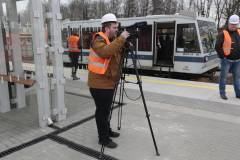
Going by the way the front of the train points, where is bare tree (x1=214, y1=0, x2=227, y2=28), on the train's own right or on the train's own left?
on the train's own left

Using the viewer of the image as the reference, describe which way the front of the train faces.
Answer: facing the viewer and to the right of the viewer

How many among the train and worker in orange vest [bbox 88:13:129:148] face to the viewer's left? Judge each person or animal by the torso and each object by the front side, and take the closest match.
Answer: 0

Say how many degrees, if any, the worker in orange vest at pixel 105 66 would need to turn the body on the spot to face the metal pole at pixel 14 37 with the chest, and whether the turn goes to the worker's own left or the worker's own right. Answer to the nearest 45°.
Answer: approximately 135° to the worker's own left

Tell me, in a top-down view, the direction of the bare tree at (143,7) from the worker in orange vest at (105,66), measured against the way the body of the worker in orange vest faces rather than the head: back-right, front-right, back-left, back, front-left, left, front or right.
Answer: left

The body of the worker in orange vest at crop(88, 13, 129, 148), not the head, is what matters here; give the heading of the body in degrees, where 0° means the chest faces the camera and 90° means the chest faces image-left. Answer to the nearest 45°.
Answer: approximately 270°

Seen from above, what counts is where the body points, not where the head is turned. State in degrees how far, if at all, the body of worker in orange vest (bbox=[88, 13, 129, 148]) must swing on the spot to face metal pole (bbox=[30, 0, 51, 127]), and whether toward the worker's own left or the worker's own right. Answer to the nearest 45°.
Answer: approximately 135° to the worker's own left

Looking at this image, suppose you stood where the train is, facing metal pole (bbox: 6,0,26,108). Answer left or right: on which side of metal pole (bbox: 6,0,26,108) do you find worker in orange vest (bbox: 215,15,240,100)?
left

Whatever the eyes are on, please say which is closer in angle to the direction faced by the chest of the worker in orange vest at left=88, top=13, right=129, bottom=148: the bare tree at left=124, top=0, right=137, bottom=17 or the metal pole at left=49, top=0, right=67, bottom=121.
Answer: the bare tree

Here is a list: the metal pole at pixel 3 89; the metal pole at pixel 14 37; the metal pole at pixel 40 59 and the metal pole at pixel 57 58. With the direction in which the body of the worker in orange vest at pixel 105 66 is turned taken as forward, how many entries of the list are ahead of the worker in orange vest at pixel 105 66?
0

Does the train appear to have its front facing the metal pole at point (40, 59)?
no

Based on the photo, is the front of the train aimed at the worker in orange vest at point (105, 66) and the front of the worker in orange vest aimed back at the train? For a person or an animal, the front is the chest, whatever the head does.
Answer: no

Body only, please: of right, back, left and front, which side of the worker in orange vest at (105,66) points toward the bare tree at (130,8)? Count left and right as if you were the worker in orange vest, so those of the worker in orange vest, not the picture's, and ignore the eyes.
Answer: left

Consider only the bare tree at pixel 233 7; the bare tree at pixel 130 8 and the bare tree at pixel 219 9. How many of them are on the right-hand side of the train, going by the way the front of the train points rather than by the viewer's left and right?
0

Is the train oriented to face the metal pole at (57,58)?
no

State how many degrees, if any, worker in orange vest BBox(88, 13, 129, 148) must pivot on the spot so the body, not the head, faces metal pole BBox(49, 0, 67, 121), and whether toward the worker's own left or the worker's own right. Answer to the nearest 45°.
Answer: approximately 135° to the worker's own left

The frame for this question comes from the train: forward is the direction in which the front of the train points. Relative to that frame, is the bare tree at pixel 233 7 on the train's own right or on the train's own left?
on the train's own left

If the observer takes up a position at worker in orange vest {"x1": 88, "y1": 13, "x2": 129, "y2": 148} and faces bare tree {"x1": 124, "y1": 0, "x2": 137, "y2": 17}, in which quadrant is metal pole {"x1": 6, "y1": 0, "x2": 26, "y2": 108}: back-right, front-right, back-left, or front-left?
front-left
